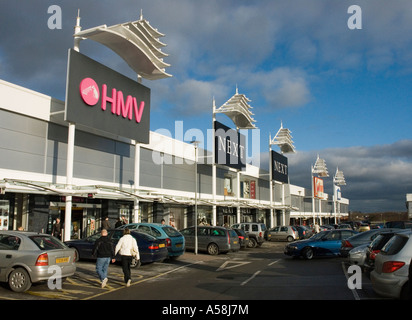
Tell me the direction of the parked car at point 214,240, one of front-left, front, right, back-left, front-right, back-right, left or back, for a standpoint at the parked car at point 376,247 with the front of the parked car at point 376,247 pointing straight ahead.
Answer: left

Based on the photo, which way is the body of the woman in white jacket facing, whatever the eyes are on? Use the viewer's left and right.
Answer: facing away from the viewer

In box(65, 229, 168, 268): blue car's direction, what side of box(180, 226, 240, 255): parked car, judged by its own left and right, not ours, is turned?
left

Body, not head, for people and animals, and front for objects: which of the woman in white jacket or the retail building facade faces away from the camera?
the woman in white jacket

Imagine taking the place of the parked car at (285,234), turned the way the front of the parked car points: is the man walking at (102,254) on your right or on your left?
on your left

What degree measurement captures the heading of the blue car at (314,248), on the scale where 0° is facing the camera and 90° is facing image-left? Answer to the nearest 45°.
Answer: approximately 45°

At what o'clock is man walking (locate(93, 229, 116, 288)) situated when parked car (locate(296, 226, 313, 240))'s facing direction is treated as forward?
The man walking is roughly at 8 o'clock from the parked car.

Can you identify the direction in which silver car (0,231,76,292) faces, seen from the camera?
facing away from the viewer and to the left of the viewer

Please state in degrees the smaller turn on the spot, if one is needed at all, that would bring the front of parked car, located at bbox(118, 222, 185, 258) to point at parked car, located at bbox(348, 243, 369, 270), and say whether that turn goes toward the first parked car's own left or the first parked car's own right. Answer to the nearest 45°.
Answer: approximately 180°

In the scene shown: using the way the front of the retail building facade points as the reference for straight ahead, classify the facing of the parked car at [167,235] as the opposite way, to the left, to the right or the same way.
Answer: the opposite way

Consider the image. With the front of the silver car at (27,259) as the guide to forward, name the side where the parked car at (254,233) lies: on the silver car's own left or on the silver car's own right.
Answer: on the silver car's own right

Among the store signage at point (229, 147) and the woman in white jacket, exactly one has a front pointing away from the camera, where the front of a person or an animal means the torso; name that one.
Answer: the woman in white jacket
